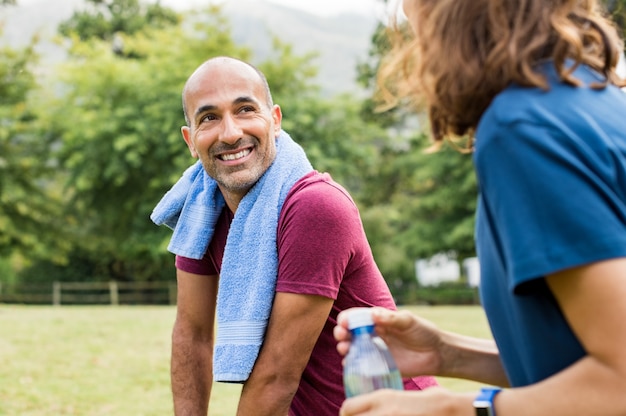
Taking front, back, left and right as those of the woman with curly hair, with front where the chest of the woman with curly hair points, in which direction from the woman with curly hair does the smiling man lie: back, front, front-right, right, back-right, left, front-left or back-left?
front-right

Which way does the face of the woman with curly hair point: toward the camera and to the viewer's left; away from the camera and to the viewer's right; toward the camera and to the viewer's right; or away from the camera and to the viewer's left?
away from the camera and to the viewer's left

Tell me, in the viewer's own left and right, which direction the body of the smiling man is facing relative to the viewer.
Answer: facing the viewer and to the left of the viewer

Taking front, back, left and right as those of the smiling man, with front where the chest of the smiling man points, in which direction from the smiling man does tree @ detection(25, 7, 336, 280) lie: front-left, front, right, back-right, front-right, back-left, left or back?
back-right

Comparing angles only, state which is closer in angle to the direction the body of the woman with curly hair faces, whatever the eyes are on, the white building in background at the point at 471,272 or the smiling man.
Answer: the smiling man

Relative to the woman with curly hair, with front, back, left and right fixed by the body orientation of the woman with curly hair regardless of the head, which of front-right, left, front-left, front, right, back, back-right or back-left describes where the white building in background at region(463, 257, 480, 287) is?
right

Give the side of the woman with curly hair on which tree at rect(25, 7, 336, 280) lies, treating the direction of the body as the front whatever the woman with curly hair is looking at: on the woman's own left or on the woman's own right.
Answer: on the woman's own right

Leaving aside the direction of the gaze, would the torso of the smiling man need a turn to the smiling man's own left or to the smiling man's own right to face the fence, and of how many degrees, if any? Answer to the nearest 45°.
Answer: approximately 135° to the smiling man's own right

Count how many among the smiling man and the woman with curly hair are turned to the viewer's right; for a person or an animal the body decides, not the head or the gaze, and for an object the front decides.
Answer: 0

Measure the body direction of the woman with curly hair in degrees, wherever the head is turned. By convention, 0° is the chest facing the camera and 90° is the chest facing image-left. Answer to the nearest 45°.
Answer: approximately 90°
